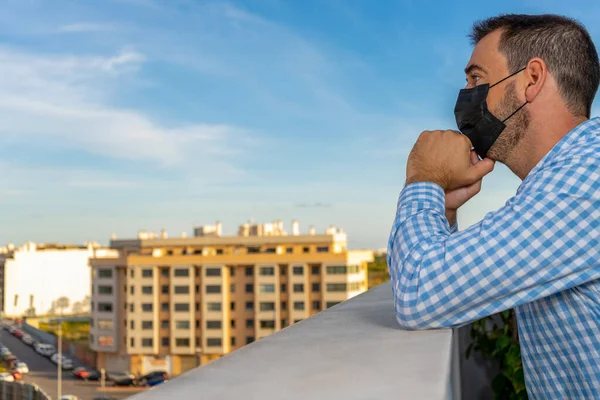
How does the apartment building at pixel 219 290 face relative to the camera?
toward the camera

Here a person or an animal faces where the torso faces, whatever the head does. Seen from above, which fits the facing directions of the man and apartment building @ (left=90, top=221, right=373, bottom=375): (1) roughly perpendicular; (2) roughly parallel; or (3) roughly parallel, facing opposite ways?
roughly perpendicular

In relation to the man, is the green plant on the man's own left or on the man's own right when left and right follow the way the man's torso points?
on the man's own right

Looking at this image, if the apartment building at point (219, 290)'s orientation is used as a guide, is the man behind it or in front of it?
in front

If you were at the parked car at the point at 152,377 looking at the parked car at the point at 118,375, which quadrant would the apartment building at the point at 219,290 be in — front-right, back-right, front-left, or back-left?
back-right

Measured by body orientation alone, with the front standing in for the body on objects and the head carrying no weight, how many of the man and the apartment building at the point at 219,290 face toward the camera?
1

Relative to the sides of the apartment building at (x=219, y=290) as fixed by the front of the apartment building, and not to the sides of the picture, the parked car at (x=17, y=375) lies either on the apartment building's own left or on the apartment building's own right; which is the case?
on the apartment building's own right

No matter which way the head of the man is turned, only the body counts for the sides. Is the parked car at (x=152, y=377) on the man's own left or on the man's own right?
on the man's own right

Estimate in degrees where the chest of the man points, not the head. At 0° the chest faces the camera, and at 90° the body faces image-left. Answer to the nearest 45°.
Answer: approximately 90°

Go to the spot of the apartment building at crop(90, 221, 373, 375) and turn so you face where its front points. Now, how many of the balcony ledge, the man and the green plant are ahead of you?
3
